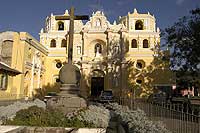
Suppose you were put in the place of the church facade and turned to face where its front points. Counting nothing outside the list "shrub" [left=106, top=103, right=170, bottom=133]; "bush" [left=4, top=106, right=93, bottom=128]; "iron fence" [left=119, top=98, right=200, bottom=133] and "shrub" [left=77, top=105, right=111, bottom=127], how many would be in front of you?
4

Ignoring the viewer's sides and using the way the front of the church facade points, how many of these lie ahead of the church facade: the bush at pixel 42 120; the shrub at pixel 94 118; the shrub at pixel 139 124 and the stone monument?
4

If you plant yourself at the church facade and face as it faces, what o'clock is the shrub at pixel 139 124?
The shrub is roughly at 12 o'clock from the church facade.

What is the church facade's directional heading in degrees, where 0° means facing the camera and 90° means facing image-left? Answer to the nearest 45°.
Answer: approximately 0°

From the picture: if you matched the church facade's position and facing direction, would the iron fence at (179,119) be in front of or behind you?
in front

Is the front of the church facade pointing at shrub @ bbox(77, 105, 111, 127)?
yes

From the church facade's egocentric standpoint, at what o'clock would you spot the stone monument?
The stone monument is roughly at 12 o'clock from the church facade.

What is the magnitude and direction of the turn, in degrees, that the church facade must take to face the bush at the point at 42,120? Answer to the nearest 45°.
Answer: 0° — it already faces it
